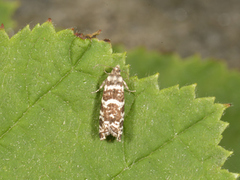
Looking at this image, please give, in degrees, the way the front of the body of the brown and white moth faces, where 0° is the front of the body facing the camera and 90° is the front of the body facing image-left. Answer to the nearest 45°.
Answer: approximately 180°

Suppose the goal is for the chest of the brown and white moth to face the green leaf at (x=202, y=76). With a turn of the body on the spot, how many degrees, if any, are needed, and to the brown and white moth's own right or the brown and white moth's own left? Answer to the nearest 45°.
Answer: approximately 45° to the brown and white moth's own right
